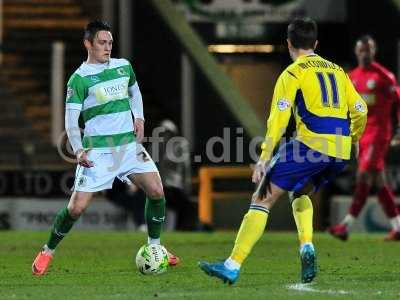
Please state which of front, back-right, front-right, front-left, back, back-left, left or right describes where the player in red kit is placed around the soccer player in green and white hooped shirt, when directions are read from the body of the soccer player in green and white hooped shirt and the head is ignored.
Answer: left

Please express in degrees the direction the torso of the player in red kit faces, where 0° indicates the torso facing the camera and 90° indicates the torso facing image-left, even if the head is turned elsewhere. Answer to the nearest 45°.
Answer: approximately 45°

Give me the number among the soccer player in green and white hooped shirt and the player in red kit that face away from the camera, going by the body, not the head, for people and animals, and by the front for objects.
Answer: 0

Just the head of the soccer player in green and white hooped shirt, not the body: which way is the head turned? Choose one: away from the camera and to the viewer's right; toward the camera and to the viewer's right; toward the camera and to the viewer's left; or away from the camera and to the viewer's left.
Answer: toward the camera and to the viewer's right

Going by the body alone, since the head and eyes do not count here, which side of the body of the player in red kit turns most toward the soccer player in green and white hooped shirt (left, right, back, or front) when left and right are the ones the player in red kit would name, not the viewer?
front

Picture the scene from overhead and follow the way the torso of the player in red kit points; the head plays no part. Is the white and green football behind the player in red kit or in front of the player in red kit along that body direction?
in front

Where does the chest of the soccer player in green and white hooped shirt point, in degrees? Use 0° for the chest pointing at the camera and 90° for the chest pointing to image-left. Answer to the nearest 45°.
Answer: approximately 315°
